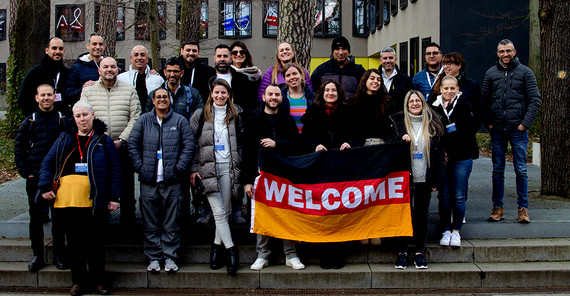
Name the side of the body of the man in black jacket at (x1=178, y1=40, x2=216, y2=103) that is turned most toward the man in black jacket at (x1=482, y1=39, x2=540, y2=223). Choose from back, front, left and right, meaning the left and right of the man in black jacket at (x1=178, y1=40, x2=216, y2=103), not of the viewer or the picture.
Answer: left

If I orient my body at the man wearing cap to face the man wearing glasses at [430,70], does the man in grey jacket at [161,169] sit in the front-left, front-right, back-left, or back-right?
back-right

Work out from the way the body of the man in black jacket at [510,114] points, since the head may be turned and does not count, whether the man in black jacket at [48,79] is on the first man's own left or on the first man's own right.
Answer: on the first man's own right

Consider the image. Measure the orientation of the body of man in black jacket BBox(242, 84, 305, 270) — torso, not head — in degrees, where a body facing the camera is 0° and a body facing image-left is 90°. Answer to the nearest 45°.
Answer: approximately 0°

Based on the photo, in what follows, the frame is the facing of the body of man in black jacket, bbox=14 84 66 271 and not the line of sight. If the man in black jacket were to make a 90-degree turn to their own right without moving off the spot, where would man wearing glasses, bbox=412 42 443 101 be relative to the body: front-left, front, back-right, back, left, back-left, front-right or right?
back
